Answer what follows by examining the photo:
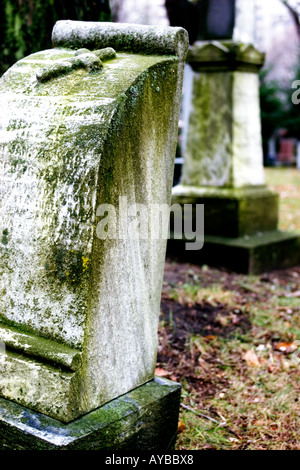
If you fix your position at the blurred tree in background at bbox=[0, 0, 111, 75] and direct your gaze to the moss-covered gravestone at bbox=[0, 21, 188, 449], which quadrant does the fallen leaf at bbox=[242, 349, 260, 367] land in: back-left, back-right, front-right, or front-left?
front-left

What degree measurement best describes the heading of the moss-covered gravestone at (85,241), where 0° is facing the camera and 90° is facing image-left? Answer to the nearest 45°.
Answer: approximately 45°

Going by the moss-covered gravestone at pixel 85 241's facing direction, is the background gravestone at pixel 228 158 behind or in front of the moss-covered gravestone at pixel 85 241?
behind

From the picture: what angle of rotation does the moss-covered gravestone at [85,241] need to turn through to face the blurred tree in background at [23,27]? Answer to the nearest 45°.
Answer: approximately 135° to its right

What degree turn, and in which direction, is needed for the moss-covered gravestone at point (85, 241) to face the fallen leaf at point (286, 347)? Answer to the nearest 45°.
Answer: approximately 180°

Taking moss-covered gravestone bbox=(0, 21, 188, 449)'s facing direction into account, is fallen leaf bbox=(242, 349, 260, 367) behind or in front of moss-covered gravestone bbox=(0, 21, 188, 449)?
behind

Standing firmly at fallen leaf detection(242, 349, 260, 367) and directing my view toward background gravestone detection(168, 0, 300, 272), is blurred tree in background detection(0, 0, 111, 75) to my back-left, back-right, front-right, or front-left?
front-left
